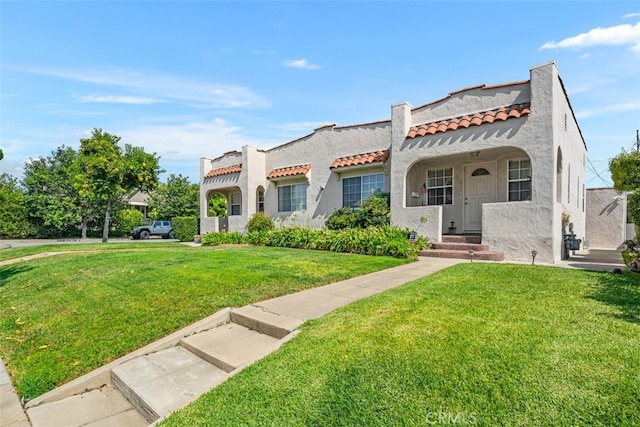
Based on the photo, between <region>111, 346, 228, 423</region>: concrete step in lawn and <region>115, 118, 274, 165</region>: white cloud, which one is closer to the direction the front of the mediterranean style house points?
the concrete step in lawn

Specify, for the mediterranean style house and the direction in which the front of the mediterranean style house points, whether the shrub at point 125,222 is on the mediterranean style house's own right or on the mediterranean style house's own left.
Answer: on the mediterranean style house's own right

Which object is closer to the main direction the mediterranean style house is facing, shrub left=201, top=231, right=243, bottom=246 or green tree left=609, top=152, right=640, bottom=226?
the shrub

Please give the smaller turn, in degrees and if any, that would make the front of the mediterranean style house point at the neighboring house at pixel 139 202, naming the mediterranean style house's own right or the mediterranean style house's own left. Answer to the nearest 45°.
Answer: approximately 90° to the mediterranean style house's own right

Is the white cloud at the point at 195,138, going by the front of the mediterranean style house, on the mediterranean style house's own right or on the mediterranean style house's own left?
on the mediterranean style house's own right

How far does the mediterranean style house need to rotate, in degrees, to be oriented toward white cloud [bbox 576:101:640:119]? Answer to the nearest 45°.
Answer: approximately 180°

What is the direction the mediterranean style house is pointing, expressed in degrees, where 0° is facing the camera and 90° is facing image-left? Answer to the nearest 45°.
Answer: approximately 45°

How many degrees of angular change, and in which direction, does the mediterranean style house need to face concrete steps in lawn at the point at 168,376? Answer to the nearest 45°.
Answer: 0° — it already faces it
